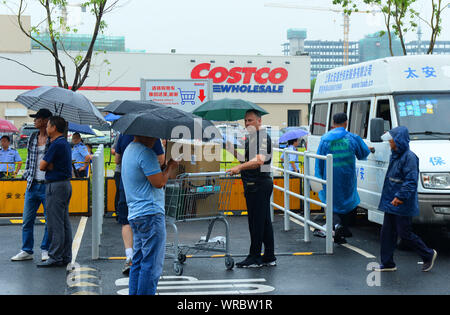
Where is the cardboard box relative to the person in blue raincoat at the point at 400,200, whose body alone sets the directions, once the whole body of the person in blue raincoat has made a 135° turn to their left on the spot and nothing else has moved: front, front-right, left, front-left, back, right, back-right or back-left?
back

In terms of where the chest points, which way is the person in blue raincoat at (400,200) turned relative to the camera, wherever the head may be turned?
to the viewer's left

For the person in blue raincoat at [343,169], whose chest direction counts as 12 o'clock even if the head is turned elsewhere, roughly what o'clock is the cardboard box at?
The cardboard box is roughly at 8 o'clock from the person in blue raincoat.

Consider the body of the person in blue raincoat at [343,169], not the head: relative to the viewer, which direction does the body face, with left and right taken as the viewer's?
facing away from the viewer

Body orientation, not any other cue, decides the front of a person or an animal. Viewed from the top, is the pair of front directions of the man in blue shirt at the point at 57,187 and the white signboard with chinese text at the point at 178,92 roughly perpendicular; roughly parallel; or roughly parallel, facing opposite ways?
roughly perpendicular

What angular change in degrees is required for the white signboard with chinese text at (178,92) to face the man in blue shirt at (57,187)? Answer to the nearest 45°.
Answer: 0° — it already faces them

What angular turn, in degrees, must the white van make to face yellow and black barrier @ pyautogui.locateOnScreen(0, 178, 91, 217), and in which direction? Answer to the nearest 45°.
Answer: approximately 135° to its right

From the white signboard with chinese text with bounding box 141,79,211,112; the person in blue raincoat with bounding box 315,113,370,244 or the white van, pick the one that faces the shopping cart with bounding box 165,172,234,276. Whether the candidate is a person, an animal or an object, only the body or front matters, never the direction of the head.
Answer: the white signboard with chinese text

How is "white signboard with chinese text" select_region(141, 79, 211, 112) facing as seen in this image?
toward the camera

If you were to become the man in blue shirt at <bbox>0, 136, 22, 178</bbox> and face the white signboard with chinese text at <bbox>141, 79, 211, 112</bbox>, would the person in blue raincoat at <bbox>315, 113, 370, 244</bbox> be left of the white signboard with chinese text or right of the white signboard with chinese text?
right

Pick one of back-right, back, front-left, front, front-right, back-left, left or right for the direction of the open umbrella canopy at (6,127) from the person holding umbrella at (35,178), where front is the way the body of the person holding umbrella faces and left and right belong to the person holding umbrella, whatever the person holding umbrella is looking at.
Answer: back-right

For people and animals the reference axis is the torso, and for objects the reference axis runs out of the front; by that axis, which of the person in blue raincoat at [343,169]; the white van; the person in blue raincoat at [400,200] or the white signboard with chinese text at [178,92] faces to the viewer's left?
the person in blue raincoat at [400,200]

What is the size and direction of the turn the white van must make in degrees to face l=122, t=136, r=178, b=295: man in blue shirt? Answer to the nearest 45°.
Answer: approximately 90° to its right

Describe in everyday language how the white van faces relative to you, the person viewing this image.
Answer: facing the viewer and to the right of the viewer
